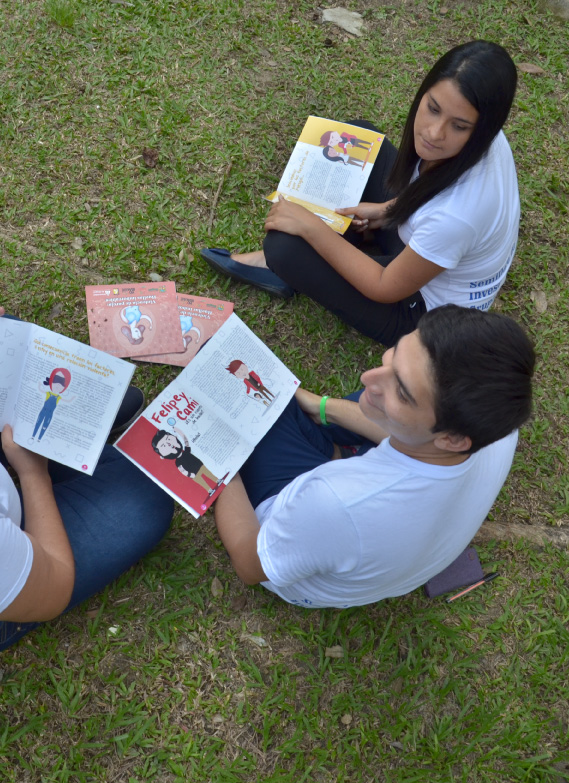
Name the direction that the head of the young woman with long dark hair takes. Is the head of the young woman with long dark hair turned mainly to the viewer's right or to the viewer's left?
to the viewer's left

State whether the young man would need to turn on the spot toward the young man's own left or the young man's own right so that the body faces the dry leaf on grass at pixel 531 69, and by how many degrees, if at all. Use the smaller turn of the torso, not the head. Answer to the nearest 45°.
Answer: approximately 45° to the young man's own right

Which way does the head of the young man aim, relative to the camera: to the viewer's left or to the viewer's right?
to the viewer's left

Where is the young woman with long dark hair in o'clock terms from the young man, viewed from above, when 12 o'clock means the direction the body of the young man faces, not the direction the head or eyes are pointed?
The young woman with long dark hair is roughly at 1 o'clock from the young man.

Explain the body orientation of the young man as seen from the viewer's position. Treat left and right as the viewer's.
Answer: facing away from the viewer and to the left of the viewer
